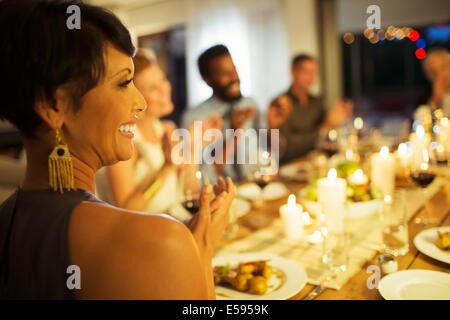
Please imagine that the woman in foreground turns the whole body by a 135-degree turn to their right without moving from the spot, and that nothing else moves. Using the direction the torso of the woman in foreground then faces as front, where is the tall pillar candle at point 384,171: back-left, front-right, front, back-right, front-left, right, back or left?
back-left

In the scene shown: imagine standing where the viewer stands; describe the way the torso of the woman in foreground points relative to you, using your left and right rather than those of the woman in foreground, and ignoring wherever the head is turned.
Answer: facing away from the viewer and to the right of the viewer

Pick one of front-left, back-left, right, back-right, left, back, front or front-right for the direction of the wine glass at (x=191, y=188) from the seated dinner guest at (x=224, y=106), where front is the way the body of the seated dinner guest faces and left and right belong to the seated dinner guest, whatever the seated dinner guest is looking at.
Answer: front-right

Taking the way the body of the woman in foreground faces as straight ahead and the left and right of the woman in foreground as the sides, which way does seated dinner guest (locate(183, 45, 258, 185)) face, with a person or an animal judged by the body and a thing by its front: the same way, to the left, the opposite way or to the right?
to the right

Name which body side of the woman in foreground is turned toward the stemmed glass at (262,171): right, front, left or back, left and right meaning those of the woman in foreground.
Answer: front

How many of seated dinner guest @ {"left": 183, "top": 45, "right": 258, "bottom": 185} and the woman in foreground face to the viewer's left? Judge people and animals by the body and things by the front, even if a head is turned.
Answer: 0

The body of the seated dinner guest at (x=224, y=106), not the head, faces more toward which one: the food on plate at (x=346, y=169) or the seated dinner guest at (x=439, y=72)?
the food on plate

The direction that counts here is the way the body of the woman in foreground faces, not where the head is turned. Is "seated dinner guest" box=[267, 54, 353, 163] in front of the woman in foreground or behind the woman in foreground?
in front

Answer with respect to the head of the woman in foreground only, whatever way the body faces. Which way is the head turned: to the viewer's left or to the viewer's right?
to the viewer's right

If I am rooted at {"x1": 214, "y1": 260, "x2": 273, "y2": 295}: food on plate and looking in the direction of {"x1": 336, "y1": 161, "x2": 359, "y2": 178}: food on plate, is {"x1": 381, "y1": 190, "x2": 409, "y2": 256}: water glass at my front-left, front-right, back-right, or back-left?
front-right

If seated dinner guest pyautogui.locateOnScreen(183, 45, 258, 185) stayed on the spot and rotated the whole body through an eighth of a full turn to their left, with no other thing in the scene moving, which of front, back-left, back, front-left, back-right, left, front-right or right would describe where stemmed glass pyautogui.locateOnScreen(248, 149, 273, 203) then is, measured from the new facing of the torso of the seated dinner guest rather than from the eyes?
right
